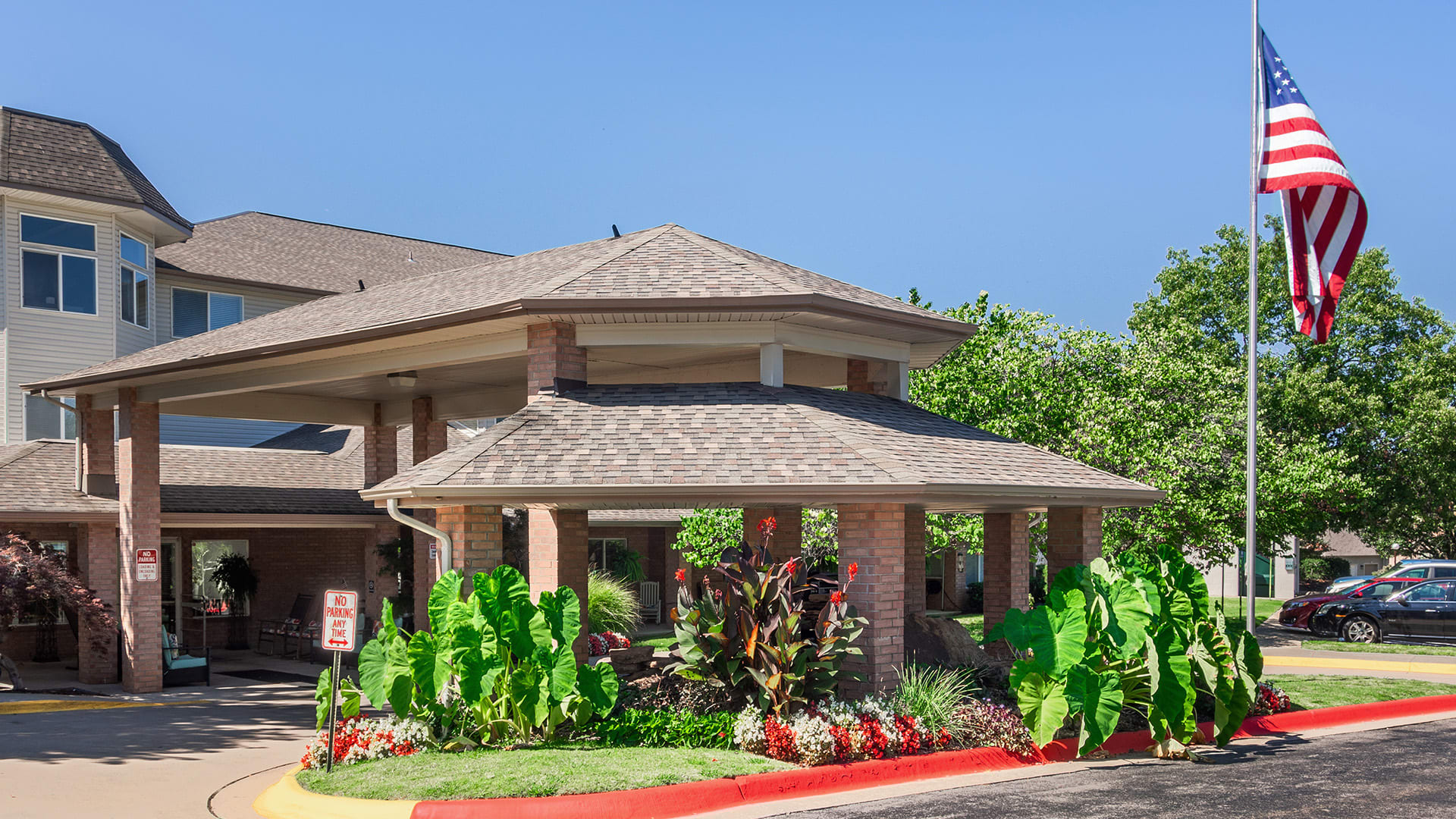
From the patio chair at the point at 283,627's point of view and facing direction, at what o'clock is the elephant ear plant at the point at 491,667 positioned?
The elephant ear plant is roughly at 9 o'clock from the patio chair.

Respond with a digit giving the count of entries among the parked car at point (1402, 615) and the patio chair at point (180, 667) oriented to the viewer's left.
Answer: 1

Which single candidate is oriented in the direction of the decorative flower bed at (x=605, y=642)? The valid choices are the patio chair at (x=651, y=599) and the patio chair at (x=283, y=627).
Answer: the patio chair at (x=651, y=599)

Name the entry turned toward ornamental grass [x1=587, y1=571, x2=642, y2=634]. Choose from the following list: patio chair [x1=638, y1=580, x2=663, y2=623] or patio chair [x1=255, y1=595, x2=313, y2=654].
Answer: patio chair [x1=638, y1=580, x2=663, y2=623]

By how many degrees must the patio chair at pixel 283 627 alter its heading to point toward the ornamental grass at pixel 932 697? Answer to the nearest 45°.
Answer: approximately 90° to its left

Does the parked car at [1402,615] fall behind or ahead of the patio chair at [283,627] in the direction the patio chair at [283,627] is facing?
behind

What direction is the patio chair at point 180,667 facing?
to the viewer's right
